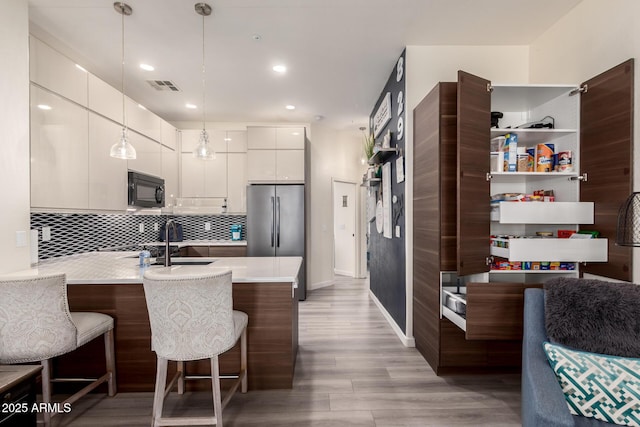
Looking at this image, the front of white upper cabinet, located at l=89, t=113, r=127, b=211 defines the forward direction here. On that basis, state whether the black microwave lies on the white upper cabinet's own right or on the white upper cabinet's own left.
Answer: on the white upper cabinet's own left

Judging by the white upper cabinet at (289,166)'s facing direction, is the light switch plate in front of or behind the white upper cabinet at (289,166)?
in front

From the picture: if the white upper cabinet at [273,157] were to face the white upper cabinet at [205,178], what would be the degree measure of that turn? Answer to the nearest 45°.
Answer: approximately 90° to its right

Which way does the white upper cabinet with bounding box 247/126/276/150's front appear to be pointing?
toward the camera

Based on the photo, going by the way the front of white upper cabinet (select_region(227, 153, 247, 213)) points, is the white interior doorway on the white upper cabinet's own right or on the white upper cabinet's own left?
on the white upper cabinet's own left

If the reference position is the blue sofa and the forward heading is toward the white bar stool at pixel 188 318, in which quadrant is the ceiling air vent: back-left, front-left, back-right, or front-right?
front-right

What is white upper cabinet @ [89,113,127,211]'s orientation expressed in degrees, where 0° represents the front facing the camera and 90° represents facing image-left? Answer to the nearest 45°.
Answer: approximately 315°

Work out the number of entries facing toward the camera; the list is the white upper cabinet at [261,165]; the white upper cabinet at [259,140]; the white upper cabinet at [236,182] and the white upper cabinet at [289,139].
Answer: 4

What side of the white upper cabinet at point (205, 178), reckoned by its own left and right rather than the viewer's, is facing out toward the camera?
front

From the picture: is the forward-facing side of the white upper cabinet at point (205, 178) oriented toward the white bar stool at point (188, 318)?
yes

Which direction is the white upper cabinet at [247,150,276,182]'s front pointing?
toward the camera

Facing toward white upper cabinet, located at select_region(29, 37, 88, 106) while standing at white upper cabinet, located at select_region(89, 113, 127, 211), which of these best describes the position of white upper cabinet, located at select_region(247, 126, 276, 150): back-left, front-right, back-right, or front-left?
back-left

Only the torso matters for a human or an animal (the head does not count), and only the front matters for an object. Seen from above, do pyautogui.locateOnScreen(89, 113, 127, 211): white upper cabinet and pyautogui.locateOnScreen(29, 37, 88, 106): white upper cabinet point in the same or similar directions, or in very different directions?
same or similar directions

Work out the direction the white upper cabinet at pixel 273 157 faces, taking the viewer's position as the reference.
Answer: facing the viewer
